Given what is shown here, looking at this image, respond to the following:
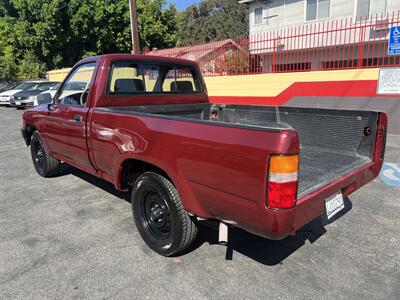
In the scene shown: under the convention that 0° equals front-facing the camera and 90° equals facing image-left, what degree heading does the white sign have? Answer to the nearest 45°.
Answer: approximately 0°

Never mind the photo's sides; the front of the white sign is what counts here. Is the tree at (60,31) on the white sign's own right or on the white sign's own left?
on the white sign's own right

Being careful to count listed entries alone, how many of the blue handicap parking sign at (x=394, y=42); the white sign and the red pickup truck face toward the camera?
2

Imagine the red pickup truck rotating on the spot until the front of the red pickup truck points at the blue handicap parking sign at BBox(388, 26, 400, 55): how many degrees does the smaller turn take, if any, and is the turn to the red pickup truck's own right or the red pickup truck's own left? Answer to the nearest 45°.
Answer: approximately 90° to the red pickup truck's own right

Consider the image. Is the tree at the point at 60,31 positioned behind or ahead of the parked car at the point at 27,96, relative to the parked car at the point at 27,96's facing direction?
behind

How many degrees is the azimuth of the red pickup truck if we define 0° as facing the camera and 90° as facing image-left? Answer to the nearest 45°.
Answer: approximately 135°

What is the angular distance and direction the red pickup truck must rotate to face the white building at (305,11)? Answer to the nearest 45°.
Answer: approximately 45° to its right

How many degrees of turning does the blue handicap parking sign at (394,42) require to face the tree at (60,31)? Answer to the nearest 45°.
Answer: approximately 90° to its right

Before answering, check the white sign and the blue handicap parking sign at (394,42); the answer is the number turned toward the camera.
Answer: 2
